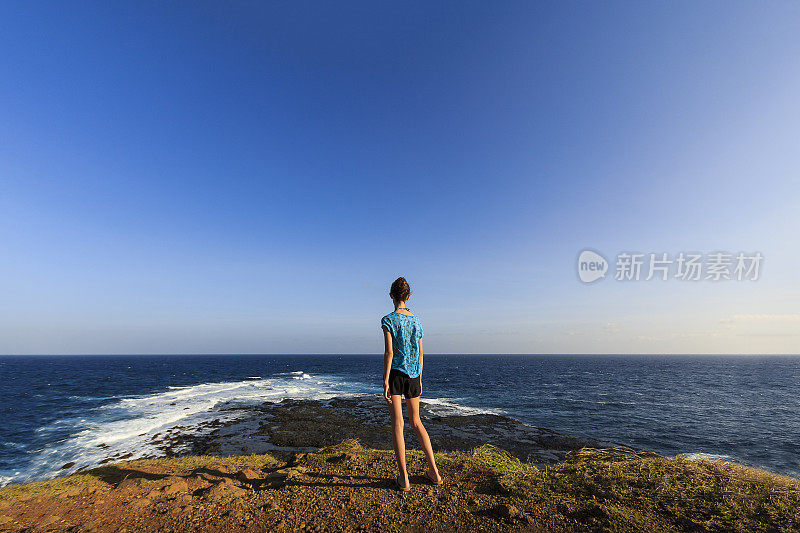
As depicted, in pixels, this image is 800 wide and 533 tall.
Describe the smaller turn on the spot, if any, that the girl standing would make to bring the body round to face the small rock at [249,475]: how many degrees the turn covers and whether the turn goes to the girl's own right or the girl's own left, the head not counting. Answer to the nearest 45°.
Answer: approximately 45° to the girl's own left

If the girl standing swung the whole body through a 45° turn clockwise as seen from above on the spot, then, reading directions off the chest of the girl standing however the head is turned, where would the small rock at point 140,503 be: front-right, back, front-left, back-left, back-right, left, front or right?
back-left

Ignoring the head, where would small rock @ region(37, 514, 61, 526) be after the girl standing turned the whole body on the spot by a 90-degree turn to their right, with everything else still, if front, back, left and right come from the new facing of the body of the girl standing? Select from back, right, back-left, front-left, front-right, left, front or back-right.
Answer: back

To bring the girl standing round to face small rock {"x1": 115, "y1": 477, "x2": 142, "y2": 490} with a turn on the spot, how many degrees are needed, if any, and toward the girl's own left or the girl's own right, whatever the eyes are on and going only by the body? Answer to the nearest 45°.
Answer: approximately 90° to the girl's own left

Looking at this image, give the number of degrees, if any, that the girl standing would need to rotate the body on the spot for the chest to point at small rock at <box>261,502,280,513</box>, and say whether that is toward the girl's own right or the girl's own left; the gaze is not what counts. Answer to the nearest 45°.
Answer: approximately 90° to the girl's own left

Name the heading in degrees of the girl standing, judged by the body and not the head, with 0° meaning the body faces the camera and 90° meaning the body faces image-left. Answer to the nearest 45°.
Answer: approximately 180°

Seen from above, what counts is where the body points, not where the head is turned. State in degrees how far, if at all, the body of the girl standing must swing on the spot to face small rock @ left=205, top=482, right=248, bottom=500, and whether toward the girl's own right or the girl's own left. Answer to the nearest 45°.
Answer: approximately 90° to the girl's own left
